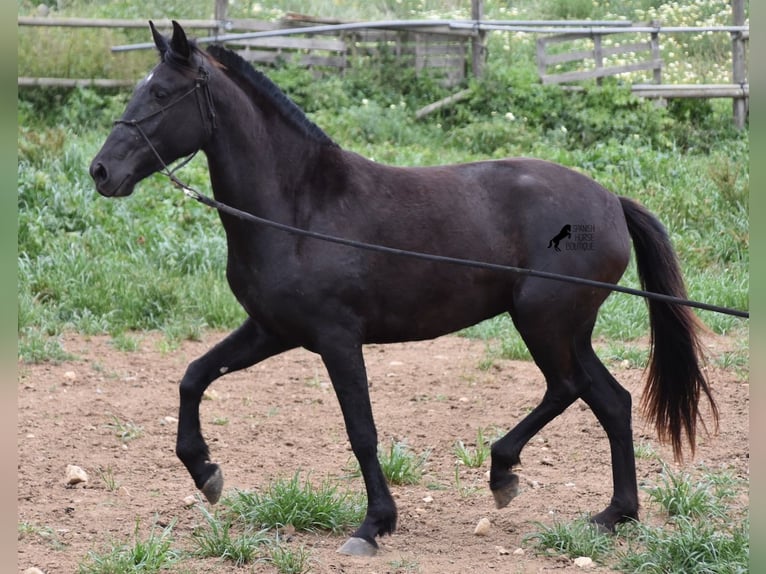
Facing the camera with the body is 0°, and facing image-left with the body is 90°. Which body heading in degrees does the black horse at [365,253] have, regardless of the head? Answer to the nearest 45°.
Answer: approximately 90°

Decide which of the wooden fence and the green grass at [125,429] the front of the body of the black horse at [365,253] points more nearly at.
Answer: the green grass

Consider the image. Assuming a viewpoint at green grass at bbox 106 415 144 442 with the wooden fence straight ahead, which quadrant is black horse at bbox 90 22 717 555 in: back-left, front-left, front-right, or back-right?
back-right

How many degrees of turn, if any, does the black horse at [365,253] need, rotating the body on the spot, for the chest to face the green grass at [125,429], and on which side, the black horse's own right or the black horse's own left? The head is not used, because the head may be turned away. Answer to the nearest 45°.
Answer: approximately 45° to the black horse's own right

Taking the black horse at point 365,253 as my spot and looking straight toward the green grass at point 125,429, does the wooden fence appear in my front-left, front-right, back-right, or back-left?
front-right

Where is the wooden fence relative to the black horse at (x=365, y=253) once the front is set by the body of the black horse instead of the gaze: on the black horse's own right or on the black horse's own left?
on the black horse's own right
